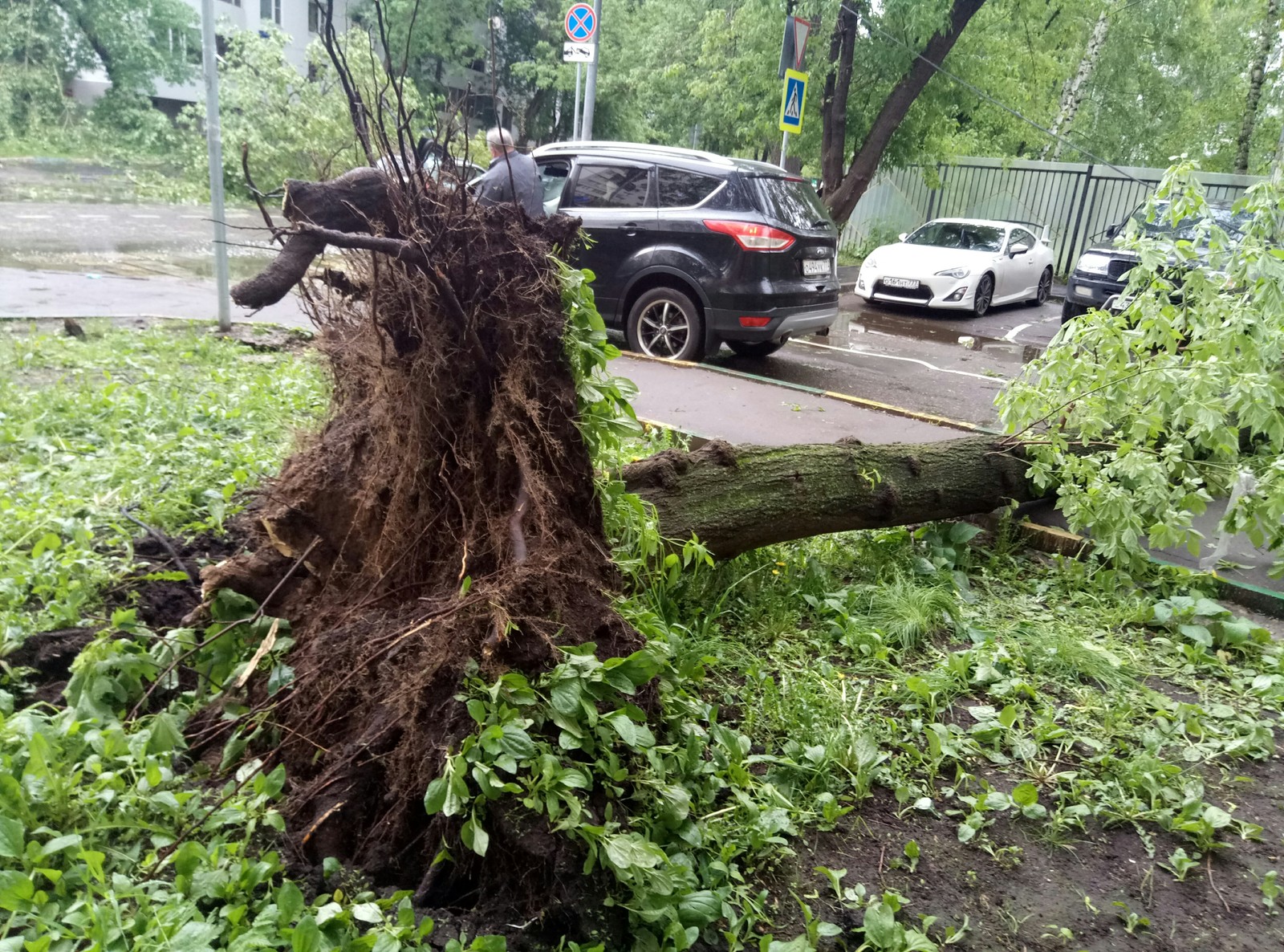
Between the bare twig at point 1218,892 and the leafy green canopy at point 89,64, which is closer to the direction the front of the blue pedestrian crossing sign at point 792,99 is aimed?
the bare twig

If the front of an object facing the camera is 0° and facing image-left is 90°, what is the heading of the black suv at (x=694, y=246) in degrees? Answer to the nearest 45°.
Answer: approximately 135°

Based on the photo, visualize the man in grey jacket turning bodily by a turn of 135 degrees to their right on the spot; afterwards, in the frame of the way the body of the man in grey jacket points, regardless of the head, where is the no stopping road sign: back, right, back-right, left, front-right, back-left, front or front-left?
left

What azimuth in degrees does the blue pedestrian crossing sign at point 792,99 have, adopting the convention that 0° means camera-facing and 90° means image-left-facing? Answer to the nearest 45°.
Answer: approximately 315°

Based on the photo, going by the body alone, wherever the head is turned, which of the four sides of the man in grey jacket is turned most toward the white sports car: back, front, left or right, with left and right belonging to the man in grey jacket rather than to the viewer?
right

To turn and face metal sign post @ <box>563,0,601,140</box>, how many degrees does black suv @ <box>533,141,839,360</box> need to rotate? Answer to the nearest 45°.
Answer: approximately 45° to its right

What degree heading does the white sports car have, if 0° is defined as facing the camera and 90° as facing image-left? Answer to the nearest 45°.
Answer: approximately 45°

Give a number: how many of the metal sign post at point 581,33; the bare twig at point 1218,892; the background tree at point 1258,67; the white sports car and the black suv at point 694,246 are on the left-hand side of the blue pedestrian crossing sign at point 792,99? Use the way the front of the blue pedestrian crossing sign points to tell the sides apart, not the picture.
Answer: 2

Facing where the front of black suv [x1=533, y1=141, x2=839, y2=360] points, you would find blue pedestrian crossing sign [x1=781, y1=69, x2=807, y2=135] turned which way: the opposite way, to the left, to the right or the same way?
the opposite way

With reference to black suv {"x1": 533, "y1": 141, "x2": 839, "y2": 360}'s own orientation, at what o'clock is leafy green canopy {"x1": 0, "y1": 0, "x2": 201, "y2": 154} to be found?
The leafy green canopy is roughly at 12 o'clock from the black suv.

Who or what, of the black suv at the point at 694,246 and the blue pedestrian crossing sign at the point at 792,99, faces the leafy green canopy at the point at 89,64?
the black suv

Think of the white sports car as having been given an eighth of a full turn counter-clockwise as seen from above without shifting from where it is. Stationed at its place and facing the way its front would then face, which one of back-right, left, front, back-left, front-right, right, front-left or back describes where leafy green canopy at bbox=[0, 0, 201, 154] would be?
right

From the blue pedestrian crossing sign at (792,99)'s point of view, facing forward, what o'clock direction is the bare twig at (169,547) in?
The bare twig is roughly at 2 o'clock from the blue pedestrian crossing sign.

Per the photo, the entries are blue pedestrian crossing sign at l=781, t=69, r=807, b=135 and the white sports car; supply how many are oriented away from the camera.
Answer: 0

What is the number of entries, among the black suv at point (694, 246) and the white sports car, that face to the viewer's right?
0

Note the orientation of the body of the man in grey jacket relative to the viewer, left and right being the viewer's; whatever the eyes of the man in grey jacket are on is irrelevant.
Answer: facing away from the viewer and to the left of the viewer

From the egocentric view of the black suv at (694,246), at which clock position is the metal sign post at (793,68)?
The metal sign post is roughly at 2 o'clock from the black suv.

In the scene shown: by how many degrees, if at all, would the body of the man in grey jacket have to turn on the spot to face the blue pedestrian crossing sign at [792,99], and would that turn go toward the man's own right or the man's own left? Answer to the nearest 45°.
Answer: approximately 45° to the man's own right
